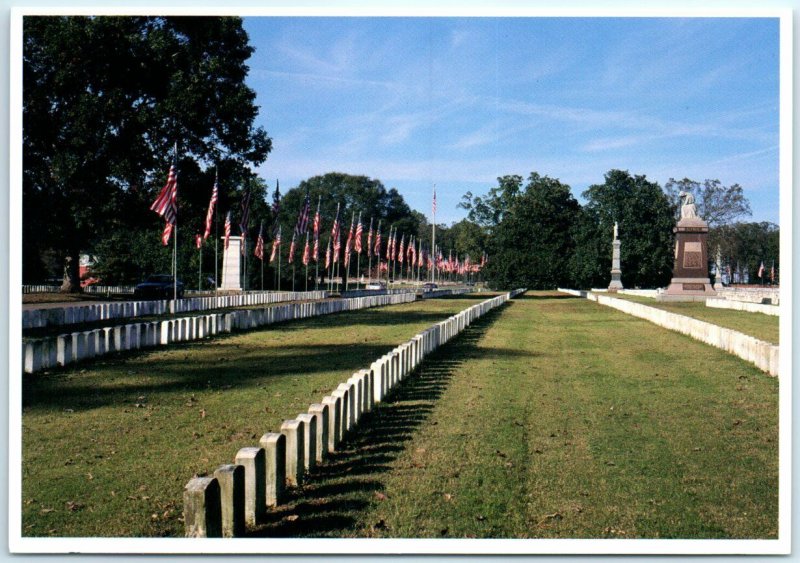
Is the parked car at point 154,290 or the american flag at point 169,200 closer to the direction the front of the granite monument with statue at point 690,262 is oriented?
the american flag

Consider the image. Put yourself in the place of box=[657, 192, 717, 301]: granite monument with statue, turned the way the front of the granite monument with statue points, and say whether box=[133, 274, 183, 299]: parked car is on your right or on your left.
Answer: on your right

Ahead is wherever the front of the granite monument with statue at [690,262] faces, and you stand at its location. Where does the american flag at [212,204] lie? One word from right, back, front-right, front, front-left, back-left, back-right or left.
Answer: front-right

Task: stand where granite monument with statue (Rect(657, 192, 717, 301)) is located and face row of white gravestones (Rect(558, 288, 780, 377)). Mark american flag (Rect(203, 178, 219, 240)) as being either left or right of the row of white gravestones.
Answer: right

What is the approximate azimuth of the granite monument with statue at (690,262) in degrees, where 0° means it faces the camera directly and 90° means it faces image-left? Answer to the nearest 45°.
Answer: approximately 0°

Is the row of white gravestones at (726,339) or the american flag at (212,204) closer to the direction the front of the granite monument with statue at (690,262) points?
the row of white gravestones
